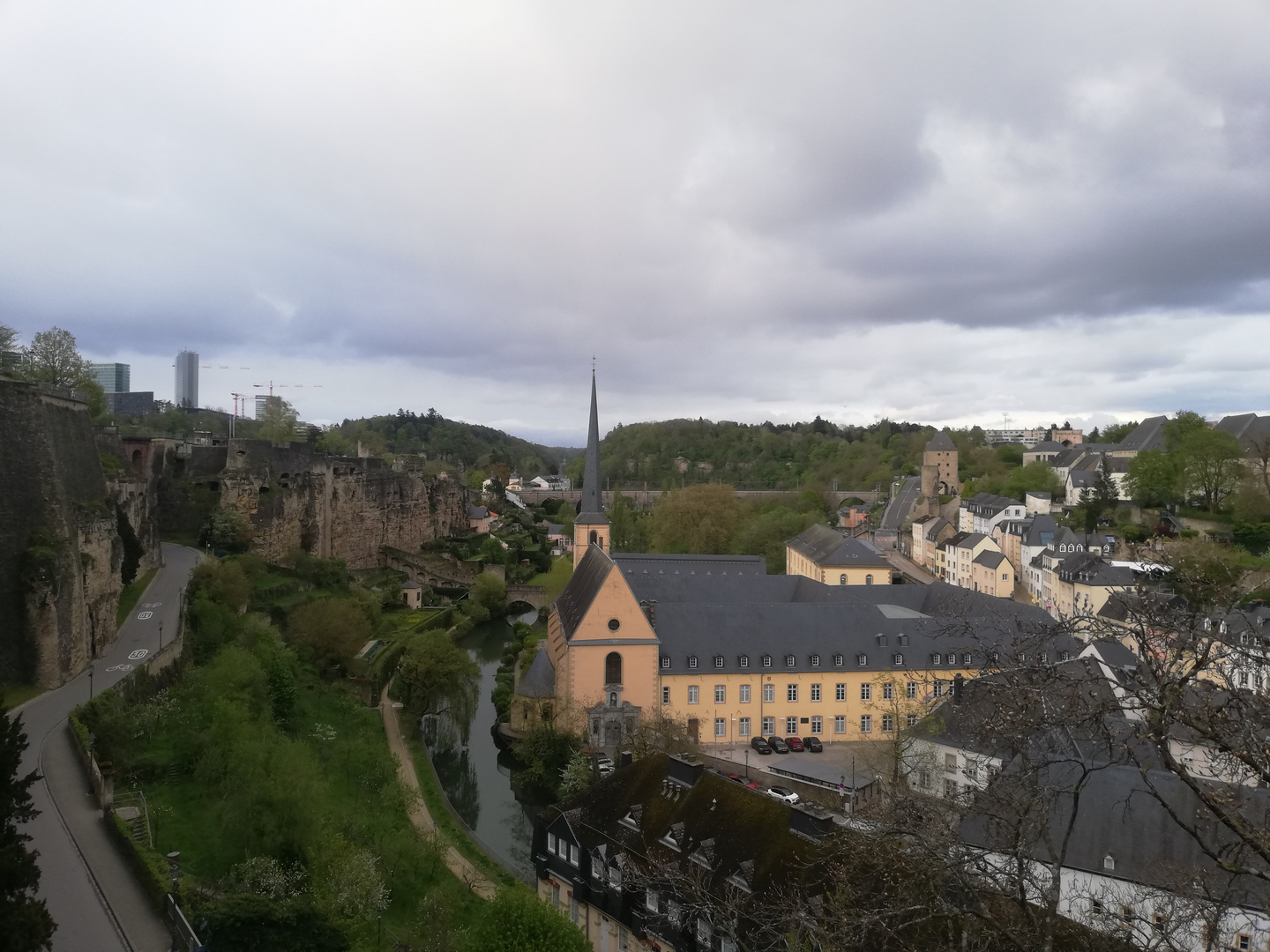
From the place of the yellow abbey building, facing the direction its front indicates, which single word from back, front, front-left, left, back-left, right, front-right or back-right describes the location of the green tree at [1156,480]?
back-left

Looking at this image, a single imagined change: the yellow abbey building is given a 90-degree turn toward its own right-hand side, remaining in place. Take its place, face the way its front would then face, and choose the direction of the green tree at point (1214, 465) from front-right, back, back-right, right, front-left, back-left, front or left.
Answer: back-right

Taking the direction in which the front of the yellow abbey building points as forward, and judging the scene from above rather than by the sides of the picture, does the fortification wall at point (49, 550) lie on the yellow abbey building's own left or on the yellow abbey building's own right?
on the yellow abbey building's own right

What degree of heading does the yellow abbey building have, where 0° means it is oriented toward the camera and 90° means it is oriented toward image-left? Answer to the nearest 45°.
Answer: approximately 0°

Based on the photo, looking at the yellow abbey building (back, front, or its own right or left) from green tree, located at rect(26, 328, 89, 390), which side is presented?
right

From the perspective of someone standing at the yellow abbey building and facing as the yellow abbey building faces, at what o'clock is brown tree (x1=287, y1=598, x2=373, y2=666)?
The brown tree is roughly at 3 o'clock from the yellow abbey building.

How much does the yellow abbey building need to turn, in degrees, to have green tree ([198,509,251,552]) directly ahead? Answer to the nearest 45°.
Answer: approximately 90° to its right

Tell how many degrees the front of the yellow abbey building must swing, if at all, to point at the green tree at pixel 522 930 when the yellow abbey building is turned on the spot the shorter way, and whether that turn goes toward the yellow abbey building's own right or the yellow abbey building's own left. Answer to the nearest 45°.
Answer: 0° — it already faces it

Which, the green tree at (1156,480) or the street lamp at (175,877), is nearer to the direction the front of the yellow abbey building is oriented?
the street lamp

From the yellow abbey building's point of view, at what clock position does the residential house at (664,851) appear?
The residential house is roughly at 12 o'clock from the yellow abbey building.

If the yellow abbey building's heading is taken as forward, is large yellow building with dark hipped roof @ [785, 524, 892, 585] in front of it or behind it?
behind

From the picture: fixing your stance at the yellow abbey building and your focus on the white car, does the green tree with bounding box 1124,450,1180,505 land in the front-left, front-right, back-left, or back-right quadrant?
back-left
